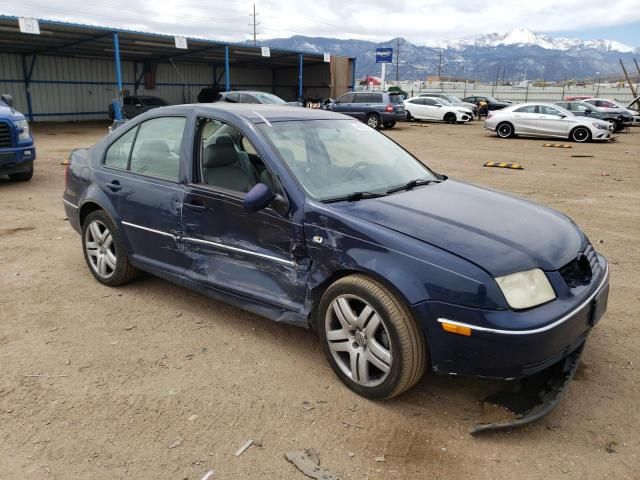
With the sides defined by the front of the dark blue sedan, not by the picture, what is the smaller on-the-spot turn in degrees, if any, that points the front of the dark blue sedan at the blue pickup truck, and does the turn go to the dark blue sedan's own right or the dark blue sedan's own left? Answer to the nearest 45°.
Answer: approximately 180°

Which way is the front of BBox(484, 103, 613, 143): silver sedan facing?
to the viewer's right

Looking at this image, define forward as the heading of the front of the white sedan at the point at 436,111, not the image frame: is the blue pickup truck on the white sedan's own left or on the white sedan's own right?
on the white sedan's own right

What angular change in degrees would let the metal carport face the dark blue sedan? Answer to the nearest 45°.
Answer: approximately 45° to its right

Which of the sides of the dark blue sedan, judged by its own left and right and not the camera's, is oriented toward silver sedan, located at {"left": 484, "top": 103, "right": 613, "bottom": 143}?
left

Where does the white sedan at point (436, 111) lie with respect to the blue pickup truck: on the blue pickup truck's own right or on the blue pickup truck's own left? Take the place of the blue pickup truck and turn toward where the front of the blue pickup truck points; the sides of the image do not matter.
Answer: on the blue pickup truck's own left

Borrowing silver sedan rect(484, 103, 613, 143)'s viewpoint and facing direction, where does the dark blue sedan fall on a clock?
The dark blue sedan is roughly at 3 o'clock from the silver sedan.

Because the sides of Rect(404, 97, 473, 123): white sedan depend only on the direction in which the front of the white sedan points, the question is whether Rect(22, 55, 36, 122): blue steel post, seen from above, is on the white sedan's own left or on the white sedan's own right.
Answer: on the white sedan's own right
